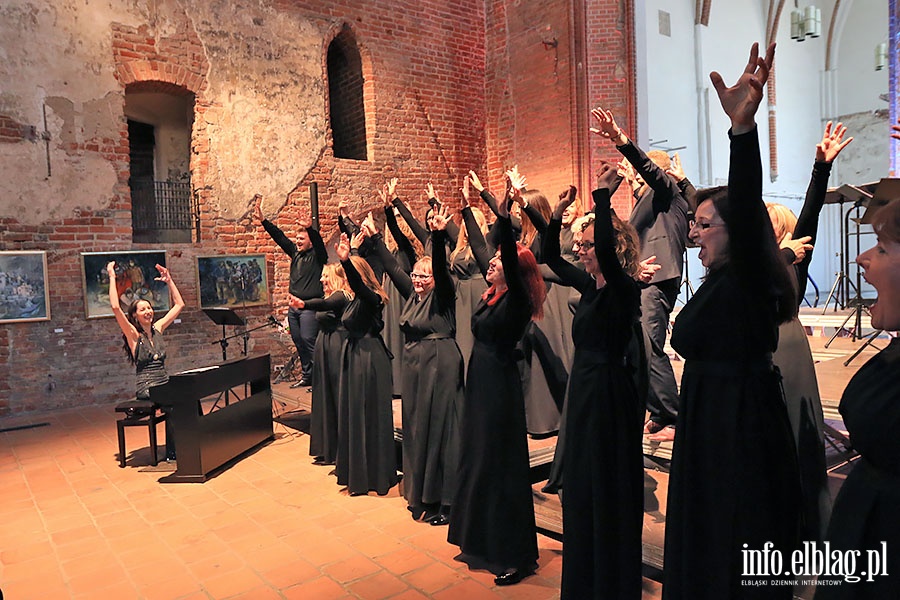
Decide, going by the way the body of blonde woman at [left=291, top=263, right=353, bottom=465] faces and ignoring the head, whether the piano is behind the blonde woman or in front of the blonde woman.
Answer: in front

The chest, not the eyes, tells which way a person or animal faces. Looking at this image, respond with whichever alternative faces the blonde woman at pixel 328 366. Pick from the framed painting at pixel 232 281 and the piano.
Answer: the framed painting

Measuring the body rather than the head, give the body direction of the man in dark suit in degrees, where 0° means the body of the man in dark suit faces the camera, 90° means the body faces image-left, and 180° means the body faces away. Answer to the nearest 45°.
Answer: approximately 90°

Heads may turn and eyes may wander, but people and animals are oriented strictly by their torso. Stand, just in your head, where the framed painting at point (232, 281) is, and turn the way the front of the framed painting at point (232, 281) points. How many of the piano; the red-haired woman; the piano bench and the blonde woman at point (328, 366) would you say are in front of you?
4

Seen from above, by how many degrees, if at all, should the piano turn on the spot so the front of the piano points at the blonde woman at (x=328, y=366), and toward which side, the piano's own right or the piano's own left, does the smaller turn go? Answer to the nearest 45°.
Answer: approximately 135° to the piano's own right

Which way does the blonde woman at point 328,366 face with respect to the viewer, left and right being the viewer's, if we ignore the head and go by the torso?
facing to the left of the viewer

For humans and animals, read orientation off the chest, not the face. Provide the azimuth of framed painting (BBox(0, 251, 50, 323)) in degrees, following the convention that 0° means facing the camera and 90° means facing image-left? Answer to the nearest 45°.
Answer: approximately 0°

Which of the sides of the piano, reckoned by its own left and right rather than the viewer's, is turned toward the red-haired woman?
back

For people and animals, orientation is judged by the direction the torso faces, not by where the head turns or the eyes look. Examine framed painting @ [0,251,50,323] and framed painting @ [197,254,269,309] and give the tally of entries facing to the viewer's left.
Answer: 0

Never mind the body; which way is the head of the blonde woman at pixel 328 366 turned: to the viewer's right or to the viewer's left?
to the viewer's left

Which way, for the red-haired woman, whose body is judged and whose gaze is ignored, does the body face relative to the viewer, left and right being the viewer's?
facing to the left of the viewer
